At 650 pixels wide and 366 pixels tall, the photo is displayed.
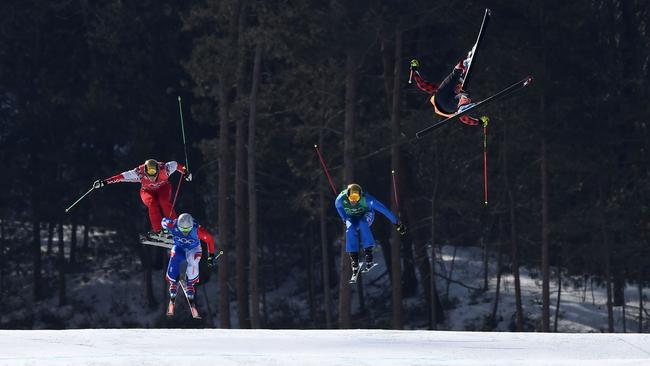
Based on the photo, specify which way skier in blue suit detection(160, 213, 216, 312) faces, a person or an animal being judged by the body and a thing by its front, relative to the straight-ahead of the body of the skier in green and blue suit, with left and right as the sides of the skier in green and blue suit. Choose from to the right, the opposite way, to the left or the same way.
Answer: the same way

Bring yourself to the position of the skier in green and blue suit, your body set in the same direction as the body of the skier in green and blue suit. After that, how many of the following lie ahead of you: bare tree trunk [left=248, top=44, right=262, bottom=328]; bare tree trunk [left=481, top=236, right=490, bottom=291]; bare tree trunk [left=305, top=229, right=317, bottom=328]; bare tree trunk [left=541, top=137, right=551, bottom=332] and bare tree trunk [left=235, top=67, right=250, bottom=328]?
0

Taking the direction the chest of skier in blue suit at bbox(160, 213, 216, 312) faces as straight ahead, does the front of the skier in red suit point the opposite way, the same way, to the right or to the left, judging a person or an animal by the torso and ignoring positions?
the same way

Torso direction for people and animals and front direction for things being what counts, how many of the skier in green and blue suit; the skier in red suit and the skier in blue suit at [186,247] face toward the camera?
3

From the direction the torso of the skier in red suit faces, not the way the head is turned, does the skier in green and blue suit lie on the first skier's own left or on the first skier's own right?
on the first skier's own left

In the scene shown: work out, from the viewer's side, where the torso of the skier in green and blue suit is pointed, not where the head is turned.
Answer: toward the camera

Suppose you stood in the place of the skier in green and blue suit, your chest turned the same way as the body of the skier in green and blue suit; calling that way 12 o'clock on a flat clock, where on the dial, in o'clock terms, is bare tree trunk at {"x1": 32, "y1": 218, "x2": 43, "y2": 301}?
The bare tree trunk is roughly at 5 o'clock from the skier in green and blue suit.

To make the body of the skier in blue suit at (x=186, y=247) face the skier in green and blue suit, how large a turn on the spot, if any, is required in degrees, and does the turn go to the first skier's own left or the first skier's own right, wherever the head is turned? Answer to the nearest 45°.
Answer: approximately 90° to the first skier's own left

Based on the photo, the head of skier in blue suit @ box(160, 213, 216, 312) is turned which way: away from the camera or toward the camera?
toward the camera

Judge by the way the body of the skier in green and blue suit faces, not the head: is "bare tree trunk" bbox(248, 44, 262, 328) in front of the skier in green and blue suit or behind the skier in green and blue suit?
behind

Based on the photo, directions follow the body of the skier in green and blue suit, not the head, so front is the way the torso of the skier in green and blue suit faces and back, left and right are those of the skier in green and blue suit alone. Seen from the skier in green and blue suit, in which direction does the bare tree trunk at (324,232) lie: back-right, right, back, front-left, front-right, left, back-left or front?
back

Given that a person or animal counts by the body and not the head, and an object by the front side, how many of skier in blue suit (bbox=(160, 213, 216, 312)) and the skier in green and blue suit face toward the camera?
2

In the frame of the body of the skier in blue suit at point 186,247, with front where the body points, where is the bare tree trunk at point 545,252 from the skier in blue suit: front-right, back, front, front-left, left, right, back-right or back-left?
back-left

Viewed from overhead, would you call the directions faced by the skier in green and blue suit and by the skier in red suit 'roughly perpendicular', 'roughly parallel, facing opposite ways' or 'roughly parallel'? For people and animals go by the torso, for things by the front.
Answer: roughly parallel

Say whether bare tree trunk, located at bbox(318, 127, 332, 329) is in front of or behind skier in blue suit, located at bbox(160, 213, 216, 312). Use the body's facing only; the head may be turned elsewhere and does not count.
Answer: behind

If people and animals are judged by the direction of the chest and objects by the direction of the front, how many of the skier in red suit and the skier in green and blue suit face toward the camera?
2

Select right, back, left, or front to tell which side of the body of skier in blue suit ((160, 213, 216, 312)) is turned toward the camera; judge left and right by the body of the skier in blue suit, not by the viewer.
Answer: front
